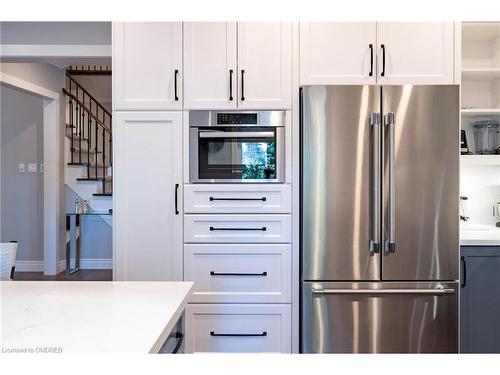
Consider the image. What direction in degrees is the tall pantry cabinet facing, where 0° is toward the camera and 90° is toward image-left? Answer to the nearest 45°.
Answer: approximately 0°

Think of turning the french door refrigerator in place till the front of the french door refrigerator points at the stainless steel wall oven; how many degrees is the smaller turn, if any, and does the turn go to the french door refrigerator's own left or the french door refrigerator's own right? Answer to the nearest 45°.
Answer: approximately 90° to the french door refrigerator's own right

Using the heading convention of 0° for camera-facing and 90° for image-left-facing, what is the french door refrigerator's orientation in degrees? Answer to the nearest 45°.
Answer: approximately 0°

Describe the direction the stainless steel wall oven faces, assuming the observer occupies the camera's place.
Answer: facing the viewer

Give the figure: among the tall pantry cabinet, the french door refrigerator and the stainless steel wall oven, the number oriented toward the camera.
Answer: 3

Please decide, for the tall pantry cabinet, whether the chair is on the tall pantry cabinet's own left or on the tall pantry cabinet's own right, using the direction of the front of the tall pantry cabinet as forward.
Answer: on the tall pantry cabinet's own right

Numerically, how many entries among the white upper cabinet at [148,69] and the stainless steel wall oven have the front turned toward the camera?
2

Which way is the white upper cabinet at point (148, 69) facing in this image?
toward the camera

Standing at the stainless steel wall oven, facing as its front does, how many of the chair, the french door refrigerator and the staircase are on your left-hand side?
1
